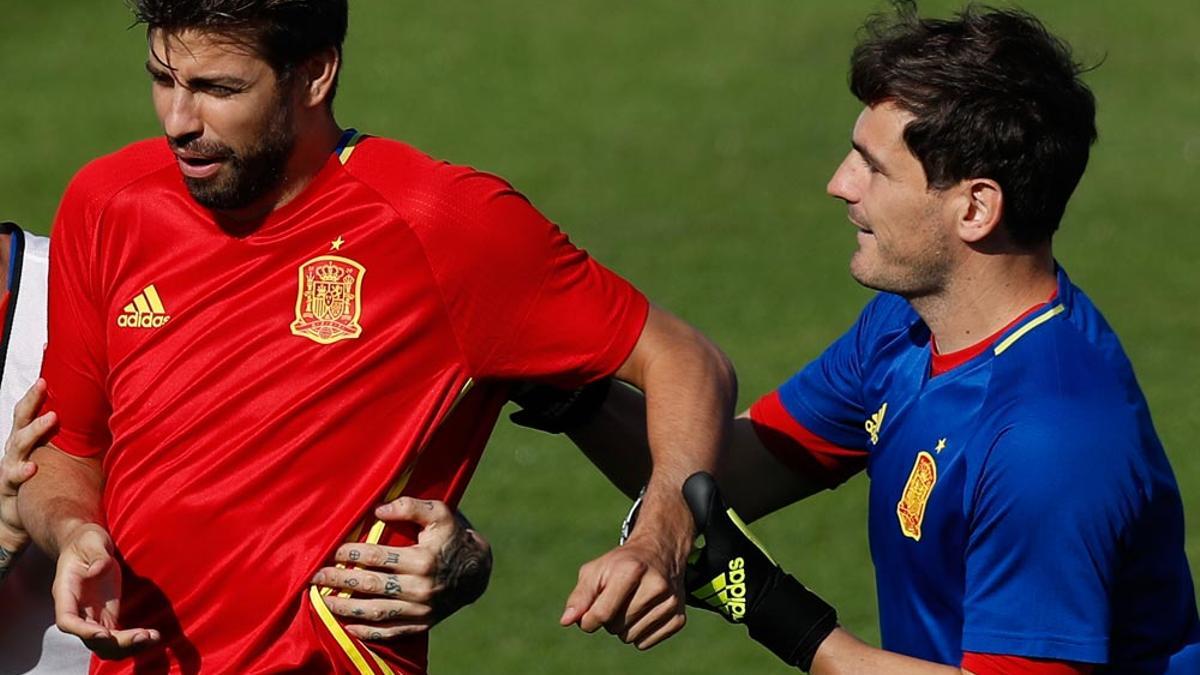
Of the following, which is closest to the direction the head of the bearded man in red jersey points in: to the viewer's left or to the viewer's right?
to the viewer's left

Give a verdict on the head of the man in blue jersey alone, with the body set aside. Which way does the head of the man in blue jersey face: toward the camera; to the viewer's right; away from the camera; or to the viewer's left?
to the viewer's left

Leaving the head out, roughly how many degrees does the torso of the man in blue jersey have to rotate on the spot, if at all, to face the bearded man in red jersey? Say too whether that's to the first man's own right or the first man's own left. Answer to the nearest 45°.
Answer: approximately 45° to the first man's own right

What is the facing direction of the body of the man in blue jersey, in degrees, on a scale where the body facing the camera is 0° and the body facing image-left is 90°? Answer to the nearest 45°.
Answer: approximately 45°
